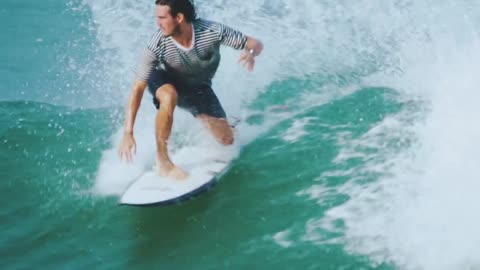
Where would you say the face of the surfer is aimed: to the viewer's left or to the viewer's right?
to the viewer's left

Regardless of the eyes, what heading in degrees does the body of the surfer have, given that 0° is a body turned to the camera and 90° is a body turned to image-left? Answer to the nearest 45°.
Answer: approximately 0°
